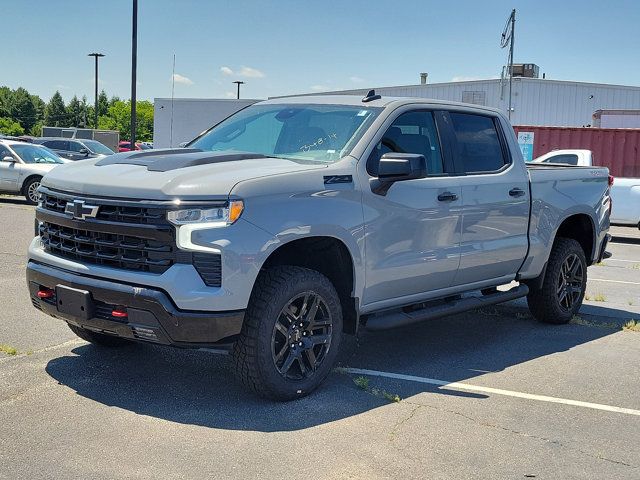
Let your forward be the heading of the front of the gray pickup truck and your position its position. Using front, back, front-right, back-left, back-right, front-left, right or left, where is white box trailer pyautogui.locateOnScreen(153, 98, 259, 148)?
back-right

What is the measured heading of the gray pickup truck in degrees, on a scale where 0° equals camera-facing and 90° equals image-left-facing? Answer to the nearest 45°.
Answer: approximately 45°

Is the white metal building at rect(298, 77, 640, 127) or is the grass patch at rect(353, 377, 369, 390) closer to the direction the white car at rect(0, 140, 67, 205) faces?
the grass patch

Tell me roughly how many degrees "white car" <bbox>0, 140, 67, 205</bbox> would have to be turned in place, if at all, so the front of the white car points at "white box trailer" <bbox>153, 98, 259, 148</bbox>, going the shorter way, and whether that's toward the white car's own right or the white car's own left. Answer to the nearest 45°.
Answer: approximately 135° to the white car's own left

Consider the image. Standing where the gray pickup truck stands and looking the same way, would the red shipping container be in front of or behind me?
behind

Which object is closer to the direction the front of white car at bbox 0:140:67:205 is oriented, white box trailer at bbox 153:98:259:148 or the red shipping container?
the red shipping container

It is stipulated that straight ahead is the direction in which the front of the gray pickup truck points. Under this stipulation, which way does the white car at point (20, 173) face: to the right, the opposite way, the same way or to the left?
to the left
